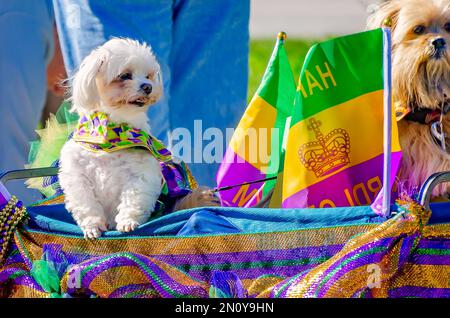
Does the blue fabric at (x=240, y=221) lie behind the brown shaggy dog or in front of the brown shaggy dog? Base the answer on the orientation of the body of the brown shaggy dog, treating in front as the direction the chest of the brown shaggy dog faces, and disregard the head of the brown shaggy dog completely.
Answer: in front

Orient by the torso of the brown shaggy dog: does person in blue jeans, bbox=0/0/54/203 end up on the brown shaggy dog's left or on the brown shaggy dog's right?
on the brown shaggy dog's right

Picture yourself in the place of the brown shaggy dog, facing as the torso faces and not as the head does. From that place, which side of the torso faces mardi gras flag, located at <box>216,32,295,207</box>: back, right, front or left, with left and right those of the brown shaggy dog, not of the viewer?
right

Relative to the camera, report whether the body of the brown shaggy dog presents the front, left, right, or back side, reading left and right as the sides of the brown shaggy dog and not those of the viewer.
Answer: front

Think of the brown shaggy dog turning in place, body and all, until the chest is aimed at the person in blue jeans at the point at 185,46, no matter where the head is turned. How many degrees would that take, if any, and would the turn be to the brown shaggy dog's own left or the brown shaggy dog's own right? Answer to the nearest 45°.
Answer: approximately 135° to the brown shaggy dog's own right

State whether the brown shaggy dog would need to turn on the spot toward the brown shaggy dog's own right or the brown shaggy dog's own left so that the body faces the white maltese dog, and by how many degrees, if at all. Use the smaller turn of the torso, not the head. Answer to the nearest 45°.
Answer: approximately 90° to the brown shaggy dog's own right
